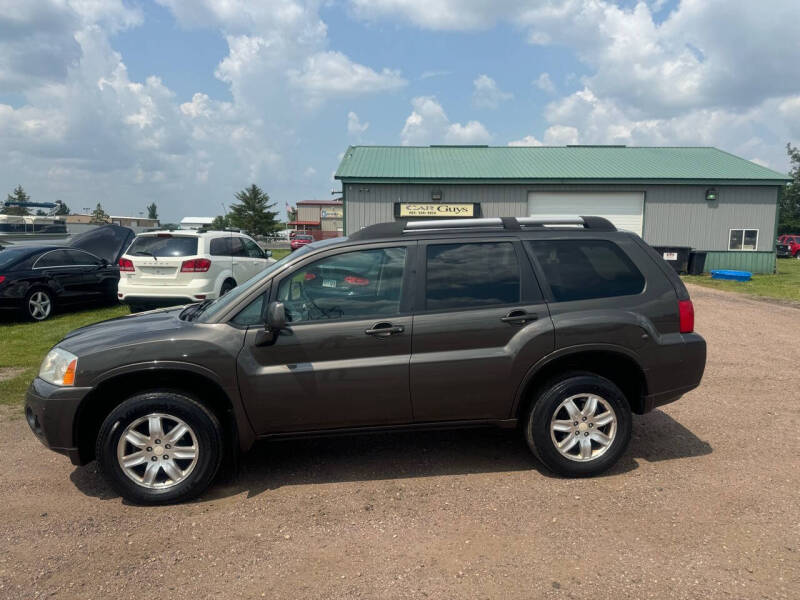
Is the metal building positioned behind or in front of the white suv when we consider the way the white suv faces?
in front

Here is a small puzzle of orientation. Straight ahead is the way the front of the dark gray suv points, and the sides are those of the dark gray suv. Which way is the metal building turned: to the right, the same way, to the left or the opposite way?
to the left

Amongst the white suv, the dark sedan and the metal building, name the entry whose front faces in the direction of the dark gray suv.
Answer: the metal building

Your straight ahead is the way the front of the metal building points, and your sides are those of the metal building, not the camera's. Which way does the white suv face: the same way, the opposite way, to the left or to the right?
the opposite way

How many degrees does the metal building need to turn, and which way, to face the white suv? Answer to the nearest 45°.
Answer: approximately 45° to its right

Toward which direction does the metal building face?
toward the camera

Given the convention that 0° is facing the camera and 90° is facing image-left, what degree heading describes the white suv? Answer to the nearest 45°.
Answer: approximately 225°

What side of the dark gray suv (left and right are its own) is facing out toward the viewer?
left

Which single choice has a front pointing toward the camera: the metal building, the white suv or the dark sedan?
the metal building

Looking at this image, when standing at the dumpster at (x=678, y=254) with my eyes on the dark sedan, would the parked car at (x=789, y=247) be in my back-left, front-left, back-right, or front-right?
back-right

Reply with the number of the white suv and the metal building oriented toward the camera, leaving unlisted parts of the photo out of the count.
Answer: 1

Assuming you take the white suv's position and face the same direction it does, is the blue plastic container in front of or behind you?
in front

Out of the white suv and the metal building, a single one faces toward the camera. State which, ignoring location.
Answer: the metal building
